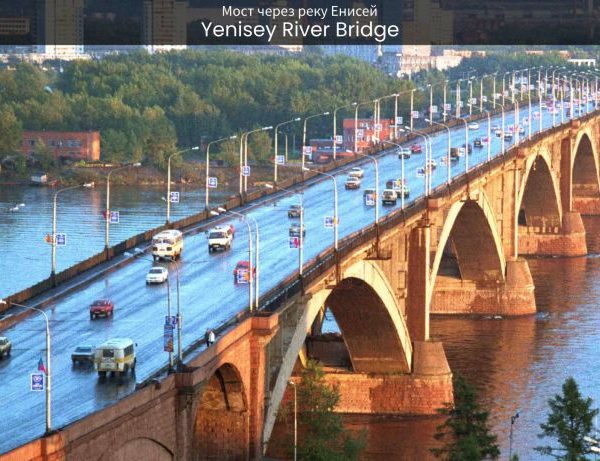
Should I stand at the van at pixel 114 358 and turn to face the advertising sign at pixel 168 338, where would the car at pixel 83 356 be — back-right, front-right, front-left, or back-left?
back-left

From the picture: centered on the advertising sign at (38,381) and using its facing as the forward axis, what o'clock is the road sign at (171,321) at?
The road sign is roughly at 7 o'clock from the advertising sign.

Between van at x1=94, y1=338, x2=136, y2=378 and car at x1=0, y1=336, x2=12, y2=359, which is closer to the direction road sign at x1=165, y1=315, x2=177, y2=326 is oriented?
the van

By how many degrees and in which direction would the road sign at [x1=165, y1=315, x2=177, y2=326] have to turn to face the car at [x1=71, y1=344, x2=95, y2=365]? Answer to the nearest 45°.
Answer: approximately 90° to its right

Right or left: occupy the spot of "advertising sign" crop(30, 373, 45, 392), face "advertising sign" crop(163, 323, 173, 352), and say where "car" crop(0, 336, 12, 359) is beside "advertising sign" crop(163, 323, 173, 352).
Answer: left

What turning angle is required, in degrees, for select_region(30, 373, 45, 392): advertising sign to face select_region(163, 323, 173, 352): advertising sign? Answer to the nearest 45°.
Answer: approximately 135° to its left
